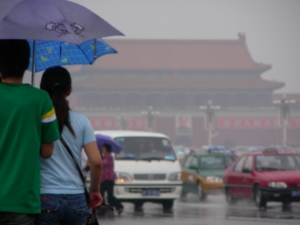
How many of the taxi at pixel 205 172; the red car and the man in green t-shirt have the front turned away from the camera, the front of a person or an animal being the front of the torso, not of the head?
1

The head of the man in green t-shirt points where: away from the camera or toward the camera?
away from the camera

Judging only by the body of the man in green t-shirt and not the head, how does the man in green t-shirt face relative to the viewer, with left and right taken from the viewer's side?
facing away from the viewer

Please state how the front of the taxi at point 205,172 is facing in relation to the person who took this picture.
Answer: facing the viewer and to the right of the viewer

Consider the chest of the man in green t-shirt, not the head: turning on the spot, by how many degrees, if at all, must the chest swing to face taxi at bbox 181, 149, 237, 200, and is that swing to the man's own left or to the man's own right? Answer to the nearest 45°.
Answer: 0° — they already face it

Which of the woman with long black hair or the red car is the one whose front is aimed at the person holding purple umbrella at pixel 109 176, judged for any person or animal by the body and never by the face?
the woman with long black hair
